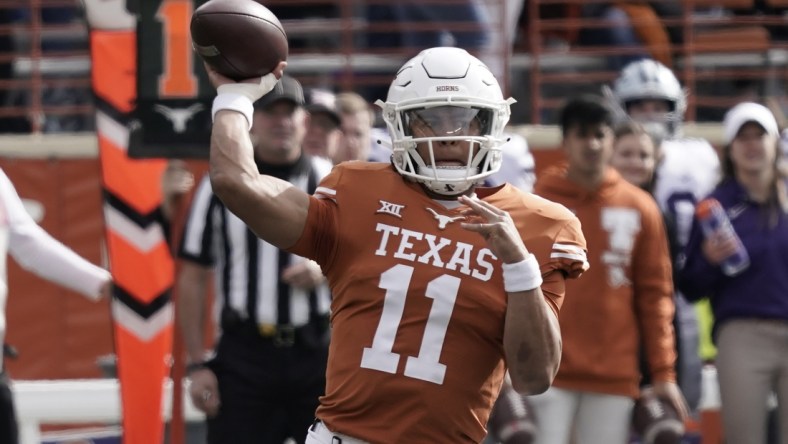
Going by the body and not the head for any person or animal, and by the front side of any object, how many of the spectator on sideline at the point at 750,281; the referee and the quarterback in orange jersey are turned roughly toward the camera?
3

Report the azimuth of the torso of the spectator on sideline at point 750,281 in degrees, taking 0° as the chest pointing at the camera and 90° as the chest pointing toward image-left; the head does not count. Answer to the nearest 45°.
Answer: approximately 0°

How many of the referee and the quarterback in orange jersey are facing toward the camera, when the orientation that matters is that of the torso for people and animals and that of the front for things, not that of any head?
2

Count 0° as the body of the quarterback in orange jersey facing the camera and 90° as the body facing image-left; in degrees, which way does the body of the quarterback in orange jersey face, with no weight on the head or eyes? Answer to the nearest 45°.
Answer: approximately 0°

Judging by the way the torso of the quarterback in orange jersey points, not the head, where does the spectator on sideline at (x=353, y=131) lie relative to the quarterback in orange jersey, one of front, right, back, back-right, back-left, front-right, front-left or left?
back

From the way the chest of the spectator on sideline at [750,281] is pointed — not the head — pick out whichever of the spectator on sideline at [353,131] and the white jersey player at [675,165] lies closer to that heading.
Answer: the spectator on sideline

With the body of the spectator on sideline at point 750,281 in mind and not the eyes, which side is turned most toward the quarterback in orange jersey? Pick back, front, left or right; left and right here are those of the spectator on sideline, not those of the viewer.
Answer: front

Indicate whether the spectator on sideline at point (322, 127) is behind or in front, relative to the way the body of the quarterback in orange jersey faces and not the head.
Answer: behind

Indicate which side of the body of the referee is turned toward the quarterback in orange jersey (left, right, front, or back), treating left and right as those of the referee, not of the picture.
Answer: front

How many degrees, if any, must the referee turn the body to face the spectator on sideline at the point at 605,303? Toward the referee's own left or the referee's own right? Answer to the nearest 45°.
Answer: approximately 90° to the referee's own left
